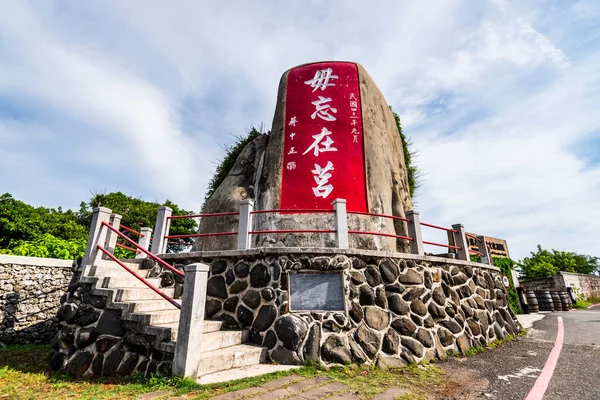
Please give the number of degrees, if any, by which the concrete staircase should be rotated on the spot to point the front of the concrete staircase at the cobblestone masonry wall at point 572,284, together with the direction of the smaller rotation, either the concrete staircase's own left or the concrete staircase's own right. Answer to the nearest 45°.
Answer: approximately 45° to the concrete staircase's own left

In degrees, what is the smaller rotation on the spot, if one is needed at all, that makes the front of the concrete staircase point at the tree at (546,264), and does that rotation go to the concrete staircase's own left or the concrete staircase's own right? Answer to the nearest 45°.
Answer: approximately 45° to the concrete staircase's own left

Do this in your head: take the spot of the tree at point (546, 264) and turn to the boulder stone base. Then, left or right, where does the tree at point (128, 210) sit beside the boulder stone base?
right

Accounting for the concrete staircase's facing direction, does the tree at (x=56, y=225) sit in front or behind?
behind

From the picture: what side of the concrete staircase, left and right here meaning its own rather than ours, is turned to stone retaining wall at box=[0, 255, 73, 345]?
back

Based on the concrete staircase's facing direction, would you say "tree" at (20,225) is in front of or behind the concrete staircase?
behind

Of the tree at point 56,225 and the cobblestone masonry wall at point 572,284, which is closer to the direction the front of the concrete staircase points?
the cobblestone masonry wall

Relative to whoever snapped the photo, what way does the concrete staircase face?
facing the viewer and to the right of the viewer
